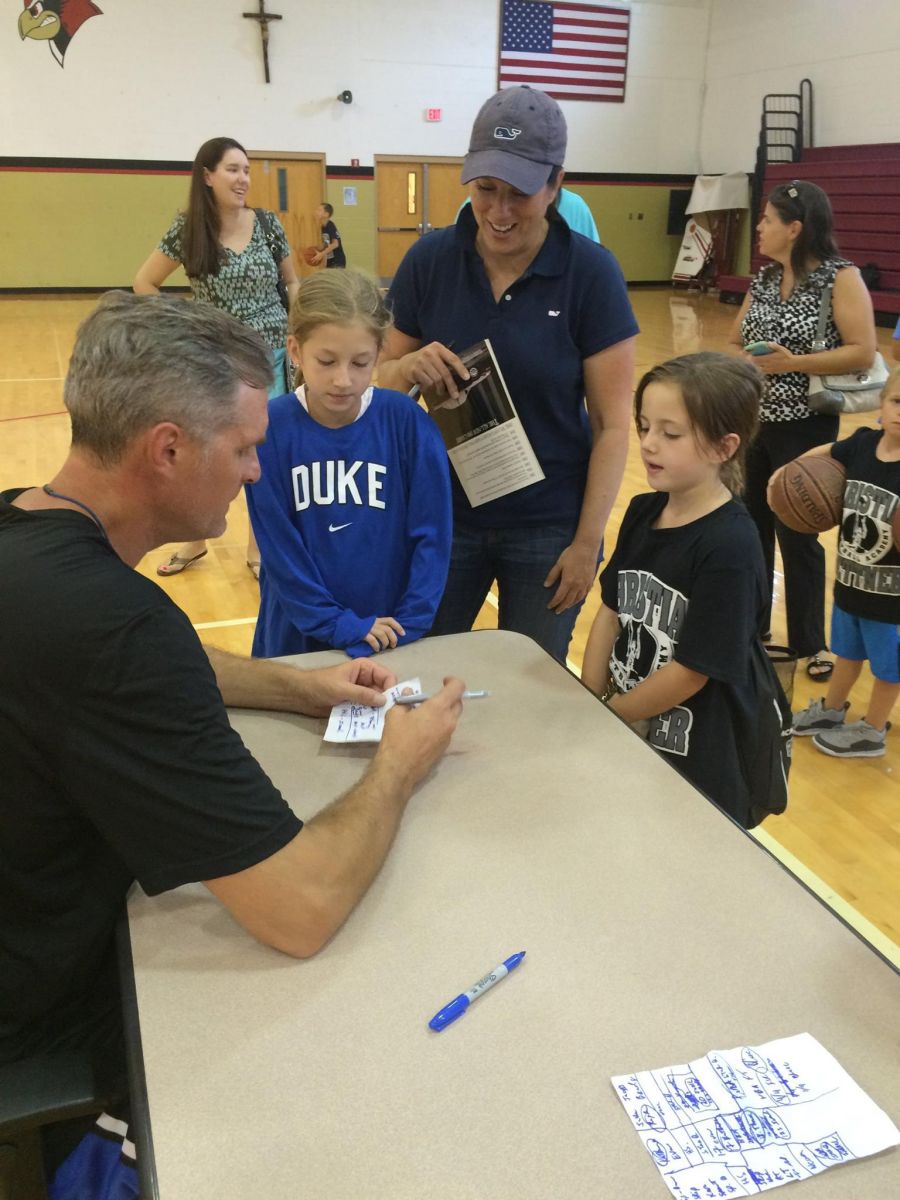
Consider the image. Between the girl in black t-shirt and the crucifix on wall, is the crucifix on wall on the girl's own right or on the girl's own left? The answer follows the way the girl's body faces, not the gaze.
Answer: on the girl's own right

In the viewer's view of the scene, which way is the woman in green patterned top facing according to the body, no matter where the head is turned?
toward the camera

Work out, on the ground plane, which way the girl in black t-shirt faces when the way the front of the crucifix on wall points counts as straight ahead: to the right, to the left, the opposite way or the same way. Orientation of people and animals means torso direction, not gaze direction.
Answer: to the right

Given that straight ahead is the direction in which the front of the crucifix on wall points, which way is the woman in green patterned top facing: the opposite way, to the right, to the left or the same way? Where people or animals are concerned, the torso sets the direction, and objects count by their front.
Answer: the same way

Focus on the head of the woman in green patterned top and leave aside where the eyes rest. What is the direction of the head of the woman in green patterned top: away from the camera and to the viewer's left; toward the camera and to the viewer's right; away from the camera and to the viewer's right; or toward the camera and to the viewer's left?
toward the camera and to the viewer's right

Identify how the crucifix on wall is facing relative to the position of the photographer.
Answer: facing the viewer

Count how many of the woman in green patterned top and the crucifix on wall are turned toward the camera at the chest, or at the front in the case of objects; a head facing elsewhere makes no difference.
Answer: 2

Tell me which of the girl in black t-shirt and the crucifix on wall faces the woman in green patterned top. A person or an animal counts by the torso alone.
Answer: the crucifix on wall

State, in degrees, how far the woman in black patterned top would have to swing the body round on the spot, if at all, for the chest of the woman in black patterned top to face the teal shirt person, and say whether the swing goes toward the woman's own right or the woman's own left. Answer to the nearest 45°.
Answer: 0° — they already face them

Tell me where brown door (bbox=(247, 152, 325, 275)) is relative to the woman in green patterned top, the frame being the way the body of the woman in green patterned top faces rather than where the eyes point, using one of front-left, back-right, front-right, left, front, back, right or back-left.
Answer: back

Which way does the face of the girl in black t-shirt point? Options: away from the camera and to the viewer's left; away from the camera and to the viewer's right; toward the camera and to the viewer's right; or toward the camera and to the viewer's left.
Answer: toward the camera and to the viewer's left

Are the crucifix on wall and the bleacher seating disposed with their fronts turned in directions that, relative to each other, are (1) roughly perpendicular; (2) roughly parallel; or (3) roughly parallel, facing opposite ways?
roughly perpendicular

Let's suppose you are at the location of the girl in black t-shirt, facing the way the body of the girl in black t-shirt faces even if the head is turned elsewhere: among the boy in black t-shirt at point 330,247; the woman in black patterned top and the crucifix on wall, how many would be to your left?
0

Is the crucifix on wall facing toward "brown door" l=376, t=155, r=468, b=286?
no

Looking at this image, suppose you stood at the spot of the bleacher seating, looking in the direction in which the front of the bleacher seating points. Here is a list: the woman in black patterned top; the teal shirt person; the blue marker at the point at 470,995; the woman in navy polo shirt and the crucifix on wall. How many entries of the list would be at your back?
0

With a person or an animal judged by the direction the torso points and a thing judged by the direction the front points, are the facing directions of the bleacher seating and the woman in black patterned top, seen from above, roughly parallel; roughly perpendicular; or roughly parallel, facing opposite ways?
roughly parallel

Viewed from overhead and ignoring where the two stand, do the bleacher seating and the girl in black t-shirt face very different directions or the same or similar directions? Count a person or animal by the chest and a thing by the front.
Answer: same or similar directions

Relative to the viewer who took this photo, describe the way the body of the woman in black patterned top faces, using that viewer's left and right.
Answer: facing the viewer and to the left of the viewer

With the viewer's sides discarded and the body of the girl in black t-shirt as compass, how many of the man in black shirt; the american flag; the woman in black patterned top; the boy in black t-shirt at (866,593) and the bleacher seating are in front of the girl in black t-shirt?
1
